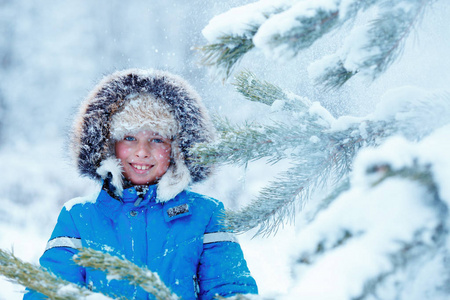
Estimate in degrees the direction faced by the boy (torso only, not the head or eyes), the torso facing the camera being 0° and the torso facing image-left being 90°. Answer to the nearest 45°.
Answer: approximately 0°

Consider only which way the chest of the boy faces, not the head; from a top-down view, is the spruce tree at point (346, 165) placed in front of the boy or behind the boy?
in front
